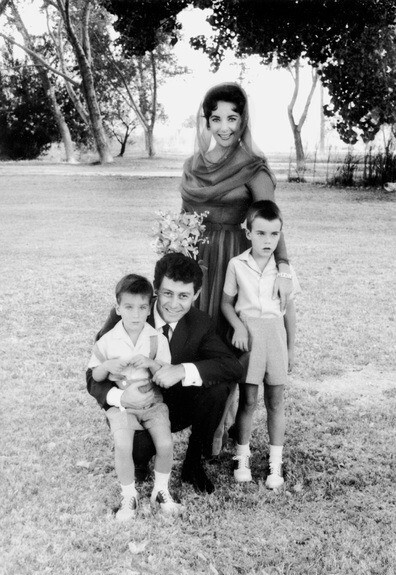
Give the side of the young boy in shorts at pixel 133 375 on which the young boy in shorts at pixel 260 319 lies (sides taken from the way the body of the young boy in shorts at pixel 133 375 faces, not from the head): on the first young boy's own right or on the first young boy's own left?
on the first young boy's own left

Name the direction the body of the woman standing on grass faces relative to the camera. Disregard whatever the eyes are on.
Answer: toward the camera

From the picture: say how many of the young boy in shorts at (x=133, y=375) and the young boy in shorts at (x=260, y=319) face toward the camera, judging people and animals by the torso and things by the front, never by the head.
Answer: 2

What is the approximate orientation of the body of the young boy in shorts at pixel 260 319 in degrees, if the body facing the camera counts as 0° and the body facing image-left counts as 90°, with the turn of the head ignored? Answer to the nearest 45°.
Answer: approximately 0°
